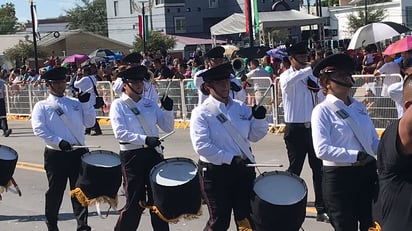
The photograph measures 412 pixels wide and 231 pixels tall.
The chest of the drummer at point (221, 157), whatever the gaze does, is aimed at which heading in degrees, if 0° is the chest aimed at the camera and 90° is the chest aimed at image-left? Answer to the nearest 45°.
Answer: approximately 315°

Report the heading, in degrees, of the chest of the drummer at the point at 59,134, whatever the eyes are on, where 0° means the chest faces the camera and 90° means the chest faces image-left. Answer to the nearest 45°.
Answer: approximately 315°

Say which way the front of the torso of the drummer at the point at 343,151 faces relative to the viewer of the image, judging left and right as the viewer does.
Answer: facing the viewer and to the right of the viewer

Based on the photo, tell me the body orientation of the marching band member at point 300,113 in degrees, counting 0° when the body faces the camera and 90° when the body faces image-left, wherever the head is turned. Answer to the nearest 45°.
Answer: approximately 315°

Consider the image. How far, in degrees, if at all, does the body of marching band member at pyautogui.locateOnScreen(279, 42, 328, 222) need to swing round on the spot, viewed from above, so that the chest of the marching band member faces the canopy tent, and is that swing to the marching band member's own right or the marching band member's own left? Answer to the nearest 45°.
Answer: approximately 135° to the marching band member's own left
